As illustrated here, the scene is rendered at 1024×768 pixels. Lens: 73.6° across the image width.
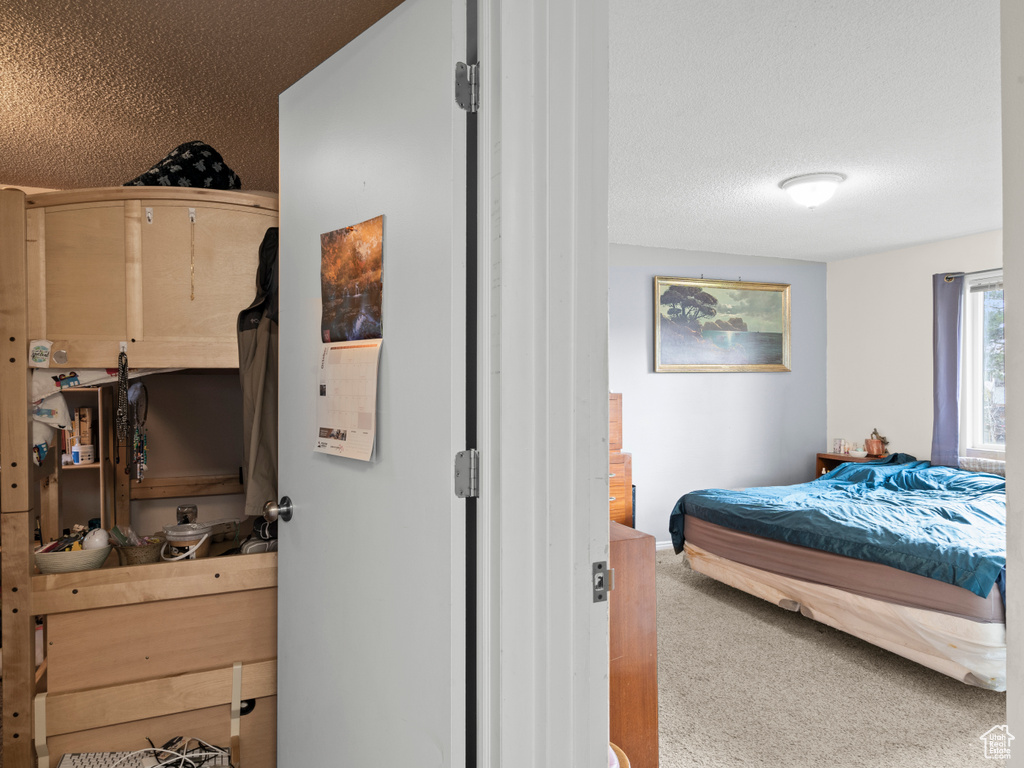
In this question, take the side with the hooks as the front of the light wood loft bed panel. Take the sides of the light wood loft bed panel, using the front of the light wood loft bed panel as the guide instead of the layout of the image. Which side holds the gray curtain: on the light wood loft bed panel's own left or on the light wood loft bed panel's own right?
on the light wood loft bed panel's own left

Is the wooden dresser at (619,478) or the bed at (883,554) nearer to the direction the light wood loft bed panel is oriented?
the bed

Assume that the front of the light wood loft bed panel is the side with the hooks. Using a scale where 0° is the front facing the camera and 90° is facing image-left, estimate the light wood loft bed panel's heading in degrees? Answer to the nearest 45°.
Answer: approximately 0°

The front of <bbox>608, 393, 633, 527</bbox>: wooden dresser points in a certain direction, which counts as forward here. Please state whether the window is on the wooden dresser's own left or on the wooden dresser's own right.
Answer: on the wooden dresser's own left

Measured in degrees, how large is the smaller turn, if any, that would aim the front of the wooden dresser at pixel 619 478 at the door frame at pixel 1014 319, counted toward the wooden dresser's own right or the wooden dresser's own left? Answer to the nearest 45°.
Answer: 0° — it already faces it

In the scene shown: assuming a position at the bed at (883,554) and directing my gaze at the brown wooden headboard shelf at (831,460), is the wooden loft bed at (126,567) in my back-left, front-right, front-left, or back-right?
back-left
